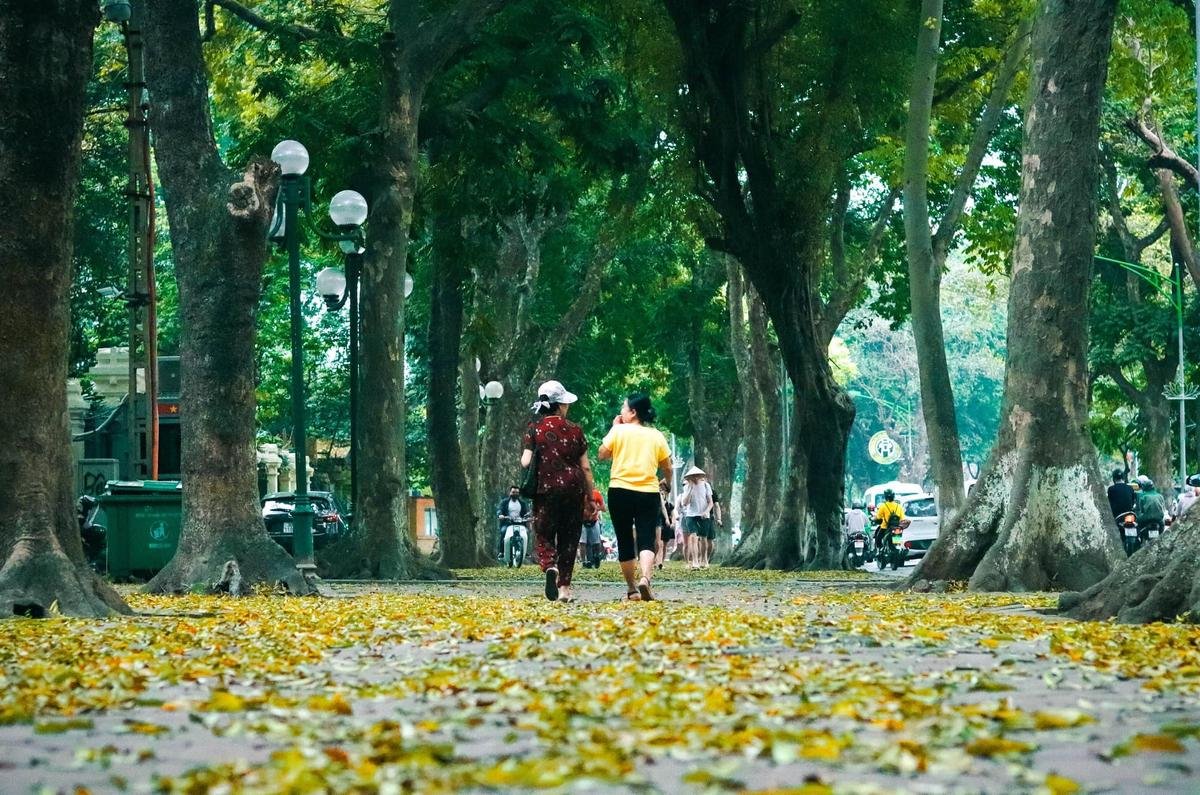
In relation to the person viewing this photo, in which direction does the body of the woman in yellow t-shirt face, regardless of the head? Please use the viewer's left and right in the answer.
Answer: facing away from the viewer

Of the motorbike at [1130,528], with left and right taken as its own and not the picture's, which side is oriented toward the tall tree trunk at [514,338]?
left

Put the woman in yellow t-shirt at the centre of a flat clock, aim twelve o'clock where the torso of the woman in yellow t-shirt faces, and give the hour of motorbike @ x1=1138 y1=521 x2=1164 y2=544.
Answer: The motorbike is roughly at 1 o'clock from the woman in yellow t-shirt.

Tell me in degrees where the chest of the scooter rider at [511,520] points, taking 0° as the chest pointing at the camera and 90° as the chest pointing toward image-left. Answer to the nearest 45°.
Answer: approximately 0°

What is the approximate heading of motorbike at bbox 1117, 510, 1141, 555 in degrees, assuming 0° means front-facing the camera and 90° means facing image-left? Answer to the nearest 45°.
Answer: approximately 180°

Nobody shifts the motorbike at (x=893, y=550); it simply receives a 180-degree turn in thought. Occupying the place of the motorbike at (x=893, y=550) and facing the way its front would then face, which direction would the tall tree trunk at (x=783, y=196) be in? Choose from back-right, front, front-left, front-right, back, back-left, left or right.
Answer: front

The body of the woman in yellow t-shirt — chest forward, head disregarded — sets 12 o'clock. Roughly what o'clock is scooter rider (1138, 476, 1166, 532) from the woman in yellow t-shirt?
The scooter rider is roughly at 1 o'clock from the woman in yellow t-shirt.

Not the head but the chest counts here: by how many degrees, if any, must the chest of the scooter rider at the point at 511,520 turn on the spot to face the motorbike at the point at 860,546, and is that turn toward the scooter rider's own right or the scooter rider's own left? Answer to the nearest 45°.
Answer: approximately 135° to the scooter rider's own left

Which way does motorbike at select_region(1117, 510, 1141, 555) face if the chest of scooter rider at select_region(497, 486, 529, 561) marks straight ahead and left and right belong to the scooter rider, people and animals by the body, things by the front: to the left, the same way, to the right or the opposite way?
the opposite way

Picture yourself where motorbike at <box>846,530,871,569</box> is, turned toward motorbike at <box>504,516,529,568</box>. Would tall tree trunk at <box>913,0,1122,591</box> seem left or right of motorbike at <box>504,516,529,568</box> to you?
left
